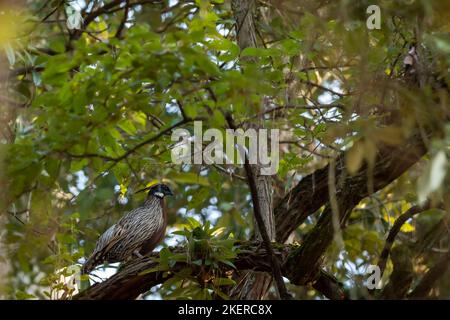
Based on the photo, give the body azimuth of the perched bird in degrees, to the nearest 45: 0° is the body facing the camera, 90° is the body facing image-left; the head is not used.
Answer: approximately 270°
